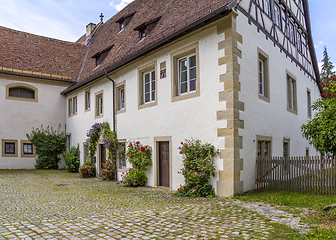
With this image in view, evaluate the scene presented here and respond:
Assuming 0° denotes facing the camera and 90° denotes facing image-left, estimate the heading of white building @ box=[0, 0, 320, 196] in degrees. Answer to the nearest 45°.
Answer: approximately 45°

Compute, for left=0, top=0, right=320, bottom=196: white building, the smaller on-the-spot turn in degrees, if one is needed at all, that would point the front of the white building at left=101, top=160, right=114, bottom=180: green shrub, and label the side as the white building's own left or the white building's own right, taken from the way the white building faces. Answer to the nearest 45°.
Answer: approximately 90° to the white building's own right

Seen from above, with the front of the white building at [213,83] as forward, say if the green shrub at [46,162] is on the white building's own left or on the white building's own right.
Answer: on the white building's own right

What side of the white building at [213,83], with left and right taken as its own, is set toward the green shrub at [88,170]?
right

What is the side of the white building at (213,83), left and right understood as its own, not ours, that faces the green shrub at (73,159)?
right
